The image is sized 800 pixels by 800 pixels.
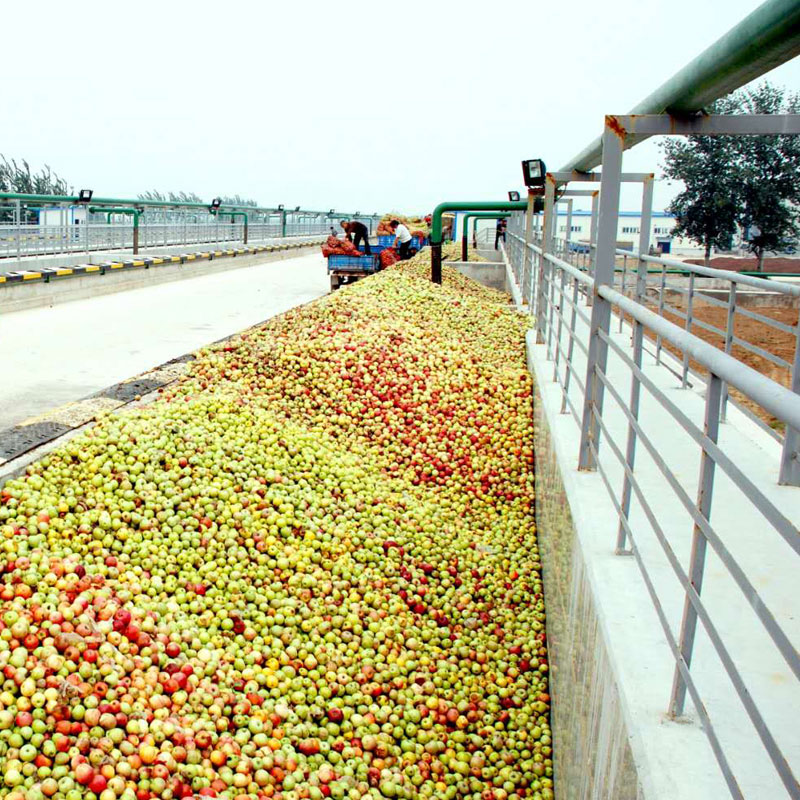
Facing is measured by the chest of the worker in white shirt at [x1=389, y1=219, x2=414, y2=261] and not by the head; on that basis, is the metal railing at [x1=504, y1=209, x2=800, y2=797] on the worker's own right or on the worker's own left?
on the worker's own left

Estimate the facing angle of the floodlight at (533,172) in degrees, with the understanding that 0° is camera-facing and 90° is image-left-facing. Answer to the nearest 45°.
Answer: approximately 45°

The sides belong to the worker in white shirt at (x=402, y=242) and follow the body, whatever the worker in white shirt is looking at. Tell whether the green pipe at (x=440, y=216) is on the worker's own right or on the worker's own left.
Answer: on the worker's own left

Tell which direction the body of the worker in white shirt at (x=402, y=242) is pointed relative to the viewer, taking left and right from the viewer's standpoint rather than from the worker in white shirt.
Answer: facing to the left of the viewer

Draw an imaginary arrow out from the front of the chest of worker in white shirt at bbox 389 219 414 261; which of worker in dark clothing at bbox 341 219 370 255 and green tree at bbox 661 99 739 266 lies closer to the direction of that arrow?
the worker in dark clothing

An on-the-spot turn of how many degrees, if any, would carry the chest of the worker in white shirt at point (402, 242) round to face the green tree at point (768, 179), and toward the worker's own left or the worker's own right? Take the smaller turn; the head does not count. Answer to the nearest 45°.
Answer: approximately 135° to the worker's own right

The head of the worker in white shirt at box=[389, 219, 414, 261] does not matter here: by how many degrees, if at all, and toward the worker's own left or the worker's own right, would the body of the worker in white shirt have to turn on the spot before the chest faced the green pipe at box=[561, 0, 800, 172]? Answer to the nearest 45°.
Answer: approximately 90° to the worker's own left

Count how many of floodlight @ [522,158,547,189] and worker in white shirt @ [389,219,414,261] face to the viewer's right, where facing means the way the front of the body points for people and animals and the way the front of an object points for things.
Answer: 0

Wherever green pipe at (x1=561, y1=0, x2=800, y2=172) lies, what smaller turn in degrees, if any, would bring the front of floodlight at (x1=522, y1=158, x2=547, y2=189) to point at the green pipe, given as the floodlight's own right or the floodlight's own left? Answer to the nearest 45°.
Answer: approximately 45° to the floodlight's own left
